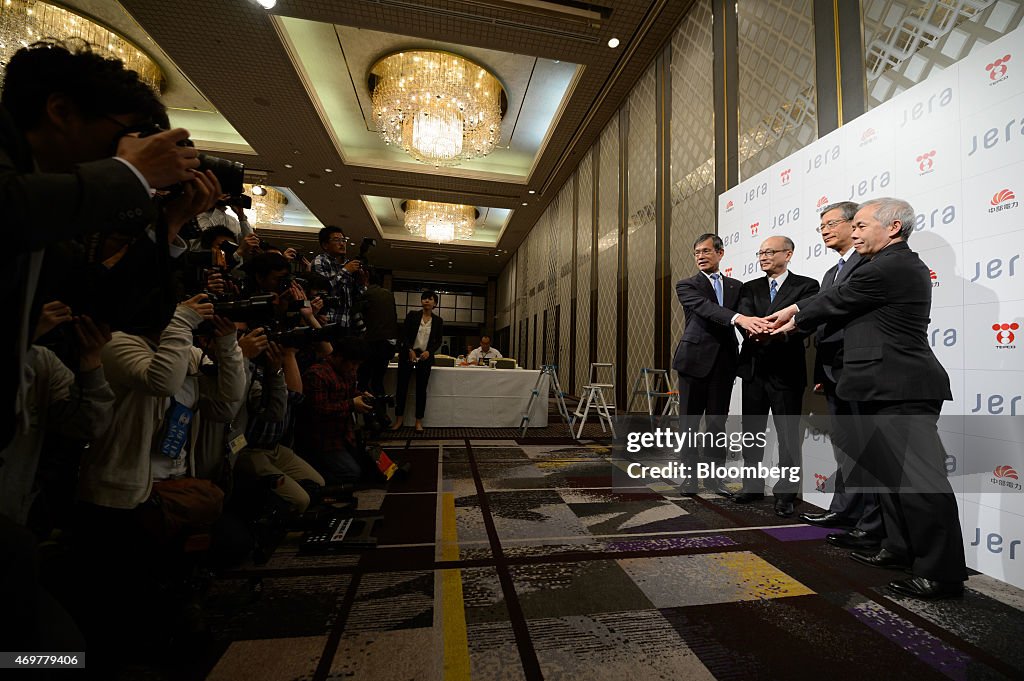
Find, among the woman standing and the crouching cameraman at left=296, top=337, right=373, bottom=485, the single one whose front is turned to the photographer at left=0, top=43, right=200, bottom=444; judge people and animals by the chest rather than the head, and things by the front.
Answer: the woman standing

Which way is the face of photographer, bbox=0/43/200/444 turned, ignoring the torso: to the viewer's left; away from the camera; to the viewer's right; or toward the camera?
to the viewer's right

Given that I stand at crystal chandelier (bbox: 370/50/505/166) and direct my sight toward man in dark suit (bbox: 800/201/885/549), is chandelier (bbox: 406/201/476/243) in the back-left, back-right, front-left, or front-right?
back-left

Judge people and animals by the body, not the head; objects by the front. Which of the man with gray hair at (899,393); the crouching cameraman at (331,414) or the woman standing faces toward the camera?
the woman standing

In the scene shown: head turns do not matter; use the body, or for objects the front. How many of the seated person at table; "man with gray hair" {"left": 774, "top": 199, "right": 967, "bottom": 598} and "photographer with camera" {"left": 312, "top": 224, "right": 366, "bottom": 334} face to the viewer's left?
1

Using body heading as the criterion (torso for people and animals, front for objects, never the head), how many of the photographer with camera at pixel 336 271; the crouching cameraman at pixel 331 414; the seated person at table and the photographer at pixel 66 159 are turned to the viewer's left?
0

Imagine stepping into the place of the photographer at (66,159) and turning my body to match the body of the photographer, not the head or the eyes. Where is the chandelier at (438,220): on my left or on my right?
on my left

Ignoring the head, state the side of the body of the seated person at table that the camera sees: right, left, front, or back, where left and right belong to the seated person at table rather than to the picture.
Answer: front

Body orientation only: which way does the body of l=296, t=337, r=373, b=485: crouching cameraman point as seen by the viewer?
to the viewer's right

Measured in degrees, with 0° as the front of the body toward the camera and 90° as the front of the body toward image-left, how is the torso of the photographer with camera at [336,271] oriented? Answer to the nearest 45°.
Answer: approximately 315°

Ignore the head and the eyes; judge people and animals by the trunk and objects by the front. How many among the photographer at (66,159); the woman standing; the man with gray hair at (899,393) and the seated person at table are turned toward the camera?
2

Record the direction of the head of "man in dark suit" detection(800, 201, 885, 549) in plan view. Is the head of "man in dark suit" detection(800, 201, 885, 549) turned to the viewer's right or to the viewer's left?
to the viewer's left

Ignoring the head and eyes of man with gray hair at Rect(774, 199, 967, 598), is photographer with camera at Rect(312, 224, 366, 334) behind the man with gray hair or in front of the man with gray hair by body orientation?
in front

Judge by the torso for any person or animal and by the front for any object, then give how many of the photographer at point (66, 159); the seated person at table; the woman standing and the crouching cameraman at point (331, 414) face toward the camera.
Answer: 2

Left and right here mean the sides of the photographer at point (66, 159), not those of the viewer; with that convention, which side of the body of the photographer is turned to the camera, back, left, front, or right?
right

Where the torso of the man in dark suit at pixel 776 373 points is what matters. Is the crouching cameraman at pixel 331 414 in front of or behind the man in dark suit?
in front
